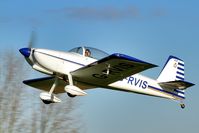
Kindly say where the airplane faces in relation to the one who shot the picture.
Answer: facing the viewer and to the left of the viewer
